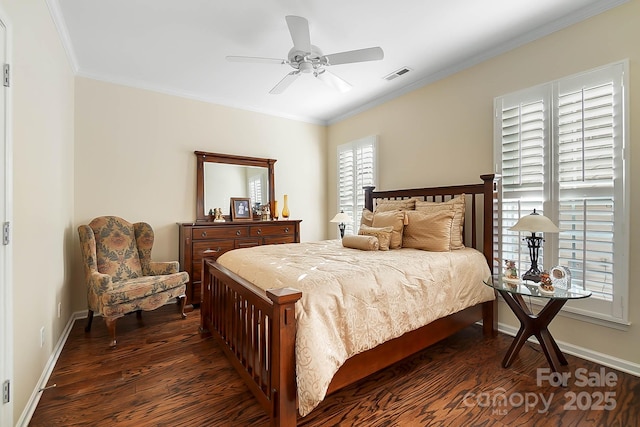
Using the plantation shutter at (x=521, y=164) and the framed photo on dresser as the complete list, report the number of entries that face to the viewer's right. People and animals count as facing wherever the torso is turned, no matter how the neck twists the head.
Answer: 0

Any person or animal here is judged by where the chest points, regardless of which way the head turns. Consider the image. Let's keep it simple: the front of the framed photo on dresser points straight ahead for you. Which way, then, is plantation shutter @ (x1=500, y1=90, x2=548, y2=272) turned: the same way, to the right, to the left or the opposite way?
to the right

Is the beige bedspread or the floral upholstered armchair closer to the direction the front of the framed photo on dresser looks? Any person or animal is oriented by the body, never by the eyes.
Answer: the beige bedspread

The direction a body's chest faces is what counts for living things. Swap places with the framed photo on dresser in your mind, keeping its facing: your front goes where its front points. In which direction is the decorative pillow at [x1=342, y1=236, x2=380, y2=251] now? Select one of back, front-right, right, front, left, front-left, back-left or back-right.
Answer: front-left

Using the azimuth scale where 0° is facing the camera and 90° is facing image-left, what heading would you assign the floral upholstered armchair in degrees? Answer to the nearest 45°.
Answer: approximately 315°

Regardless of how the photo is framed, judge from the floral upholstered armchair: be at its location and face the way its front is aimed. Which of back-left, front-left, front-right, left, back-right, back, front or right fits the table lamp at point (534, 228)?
front

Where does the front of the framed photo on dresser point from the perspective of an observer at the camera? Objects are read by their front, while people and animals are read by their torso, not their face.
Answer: facing the viewer

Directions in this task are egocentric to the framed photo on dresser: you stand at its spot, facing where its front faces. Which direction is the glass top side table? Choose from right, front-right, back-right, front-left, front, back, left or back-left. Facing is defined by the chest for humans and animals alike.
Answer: front-left

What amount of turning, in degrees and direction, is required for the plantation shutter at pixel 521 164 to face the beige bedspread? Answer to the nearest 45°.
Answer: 0° — it already faces it

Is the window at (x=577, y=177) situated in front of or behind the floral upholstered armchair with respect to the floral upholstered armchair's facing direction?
in front

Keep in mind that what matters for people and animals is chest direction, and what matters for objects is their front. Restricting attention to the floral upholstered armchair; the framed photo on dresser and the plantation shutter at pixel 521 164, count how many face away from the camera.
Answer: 0

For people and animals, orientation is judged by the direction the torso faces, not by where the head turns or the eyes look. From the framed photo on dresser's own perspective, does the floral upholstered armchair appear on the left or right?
on its right

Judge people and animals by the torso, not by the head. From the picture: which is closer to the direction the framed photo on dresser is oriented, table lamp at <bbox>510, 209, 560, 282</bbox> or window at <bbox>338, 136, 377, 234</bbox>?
the table lamp

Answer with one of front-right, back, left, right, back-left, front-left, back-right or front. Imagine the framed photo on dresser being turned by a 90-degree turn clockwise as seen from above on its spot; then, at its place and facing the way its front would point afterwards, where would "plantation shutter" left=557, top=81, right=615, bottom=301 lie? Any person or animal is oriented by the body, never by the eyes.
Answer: back-left
